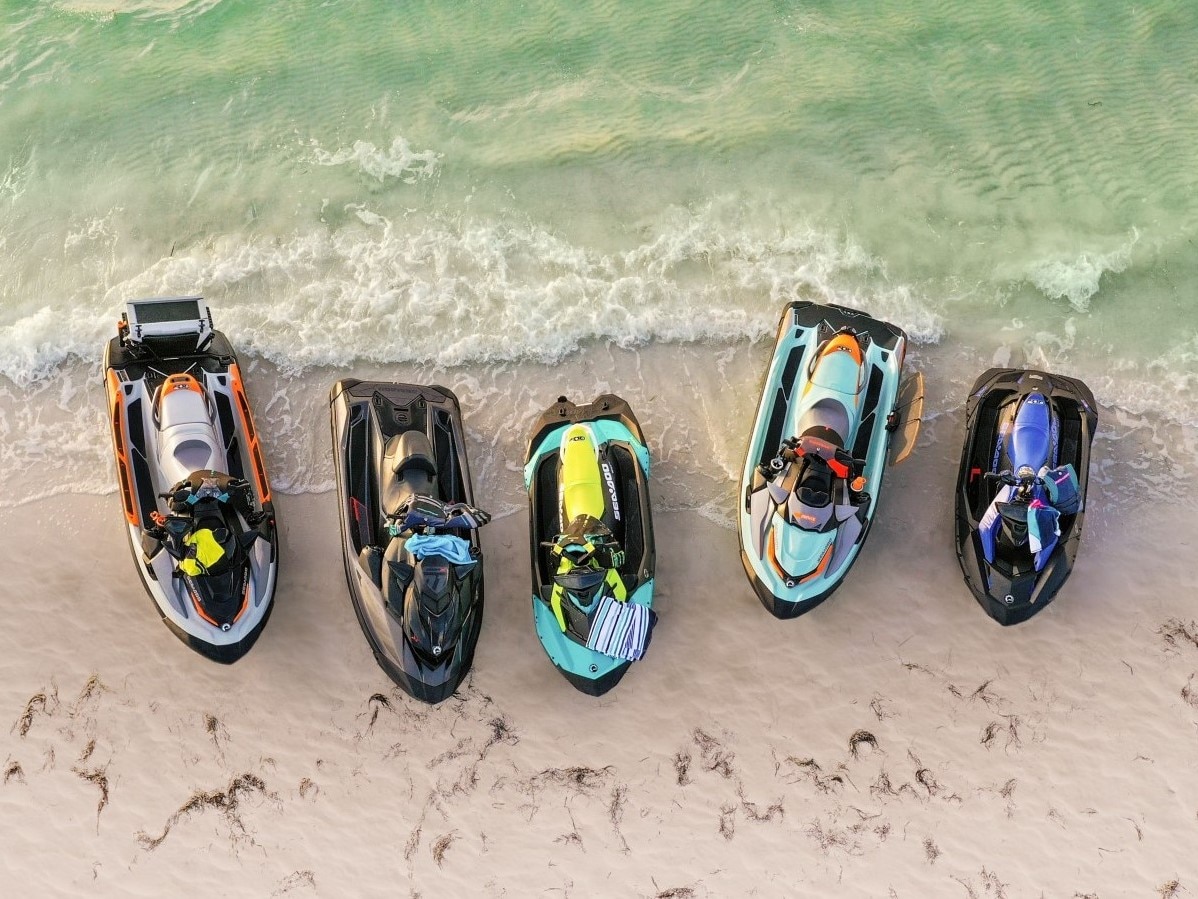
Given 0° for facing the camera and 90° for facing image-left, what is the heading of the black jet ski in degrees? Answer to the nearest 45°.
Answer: approximately 0°

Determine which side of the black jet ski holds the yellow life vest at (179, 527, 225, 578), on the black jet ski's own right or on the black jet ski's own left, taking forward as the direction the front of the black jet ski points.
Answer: on the black jet ski's own right

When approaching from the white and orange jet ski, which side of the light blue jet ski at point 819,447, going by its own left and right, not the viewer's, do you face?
right

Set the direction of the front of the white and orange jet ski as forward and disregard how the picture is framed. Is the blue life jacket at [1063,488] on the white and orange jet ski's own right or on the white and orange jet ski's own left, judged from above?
on the white and orange jet ski's own left
